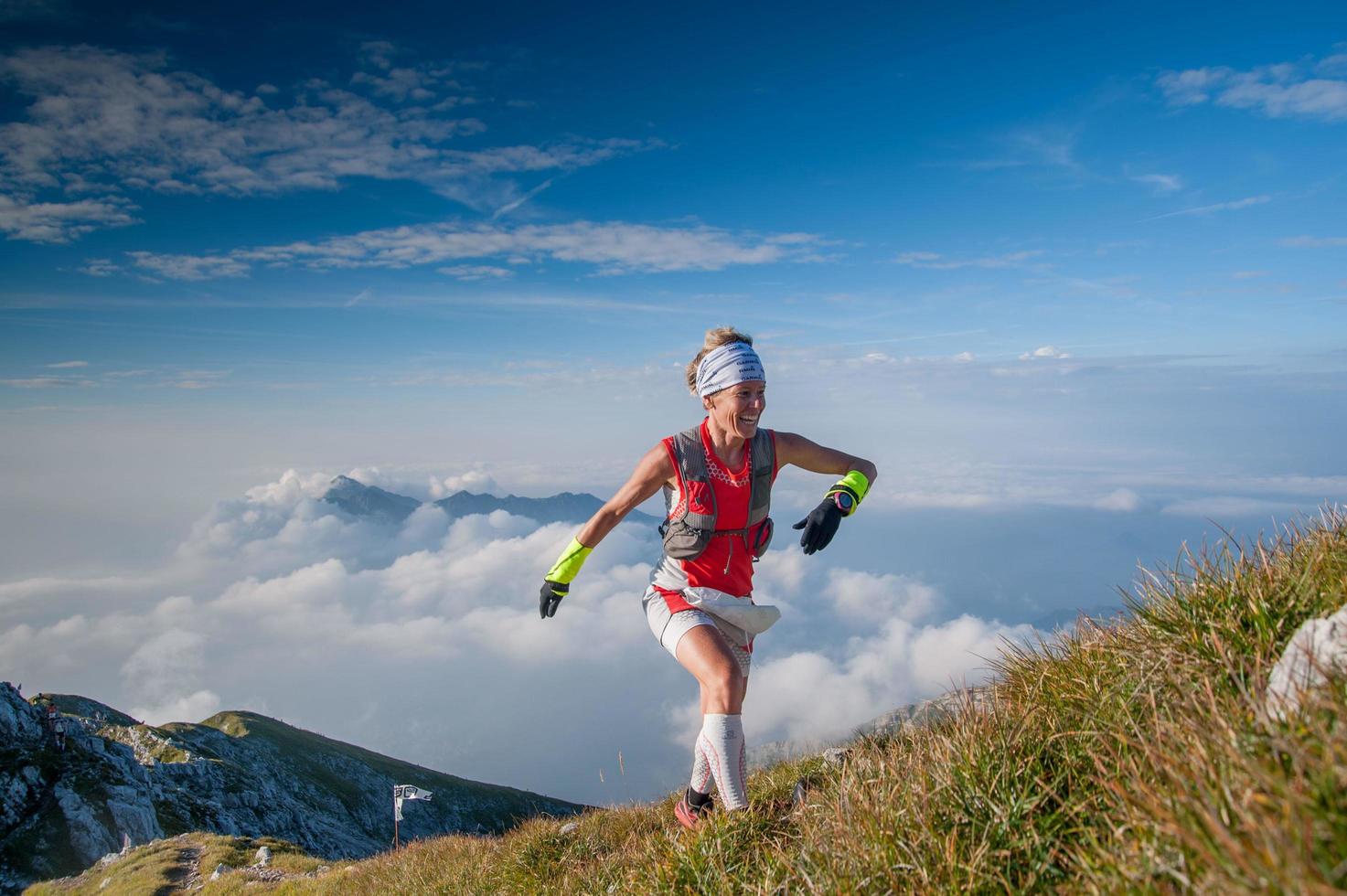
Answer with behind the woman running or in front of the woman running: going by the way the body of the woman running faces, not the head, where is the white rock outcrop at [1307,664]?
in front

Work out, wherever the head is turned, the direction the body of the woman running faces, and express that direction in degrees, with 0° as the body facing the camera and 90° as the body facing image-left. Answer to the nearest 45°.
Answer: approximately 315°
